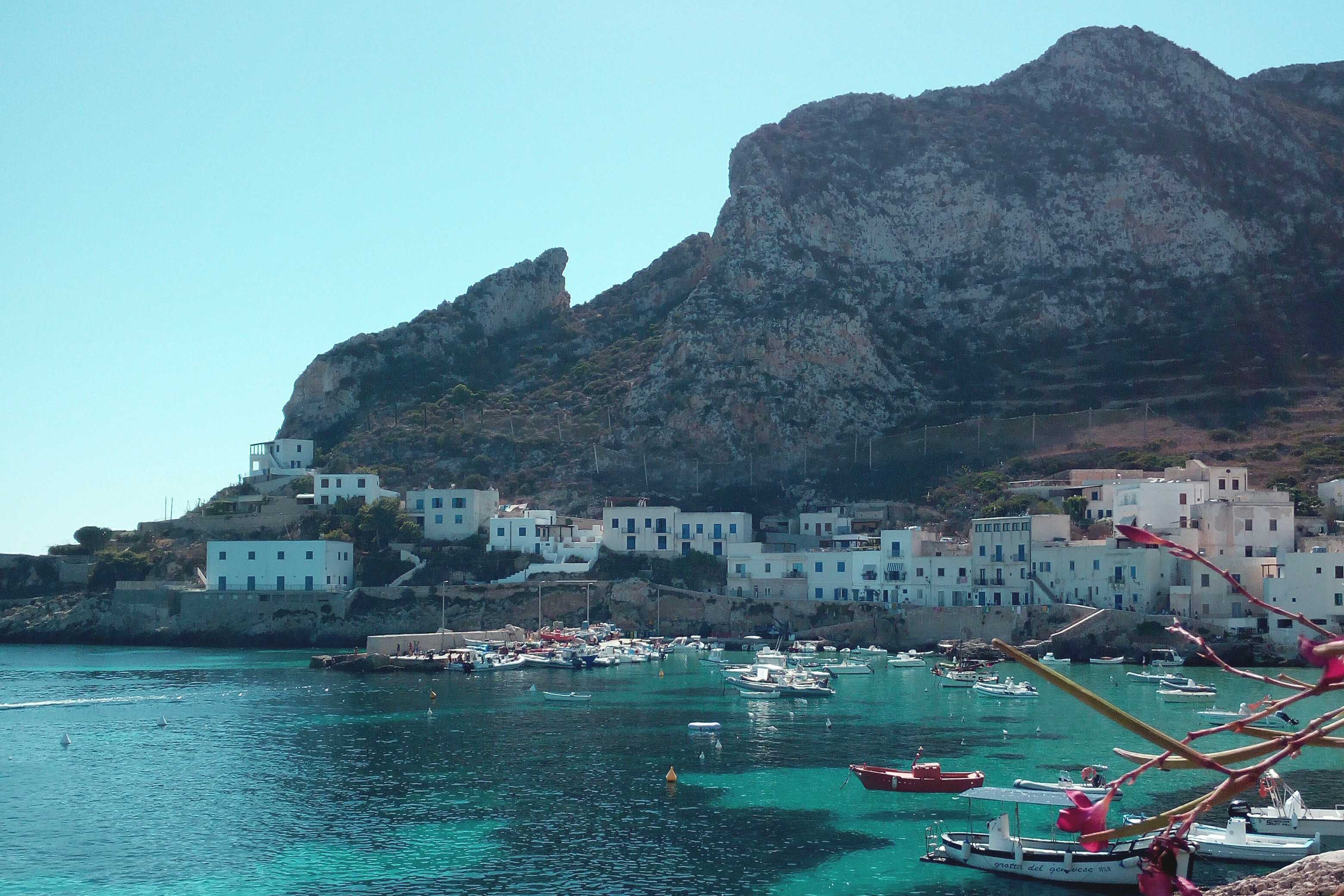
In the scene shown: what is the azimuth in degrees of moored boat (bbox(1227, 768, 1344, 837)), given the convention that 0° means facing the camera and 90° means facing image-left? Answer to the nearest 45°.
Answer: approximately 270°

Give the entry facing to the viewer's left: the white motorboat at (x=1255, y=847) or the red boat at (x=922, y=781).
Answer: the red boat

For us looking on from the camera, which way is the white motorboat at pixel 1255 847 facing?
facing to the right of the viewer

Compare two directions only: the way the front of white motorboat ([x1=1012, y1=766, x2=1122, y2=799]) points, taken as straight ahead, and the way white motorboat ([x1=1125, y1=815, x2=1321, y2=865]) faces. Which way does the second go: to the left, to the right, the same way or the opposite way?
the opposite way

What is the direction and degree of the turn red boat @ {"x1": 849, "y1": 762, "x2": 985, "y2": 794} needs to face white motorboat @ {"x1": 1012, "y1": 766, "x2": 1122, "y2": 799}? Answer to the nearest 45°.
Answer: approximately 135° to its left

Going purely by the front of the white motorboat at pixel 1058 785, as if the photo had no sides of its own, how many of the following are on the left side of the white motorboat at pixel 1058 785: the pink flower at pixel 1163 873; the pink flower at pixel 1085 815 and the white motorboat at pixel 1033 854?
3

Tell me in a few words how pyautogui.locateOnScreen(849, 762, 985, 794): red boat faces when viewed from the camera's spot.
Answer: facing to the left of the viewer

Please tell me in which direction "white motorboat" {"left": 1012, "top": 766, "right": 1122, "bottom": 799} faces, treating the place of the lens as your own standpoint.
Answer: facing to the left of the viewer

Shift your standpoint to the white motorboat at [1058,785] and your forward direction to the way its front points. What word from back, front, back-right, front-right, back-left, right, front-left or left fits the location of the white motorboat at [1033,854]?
left

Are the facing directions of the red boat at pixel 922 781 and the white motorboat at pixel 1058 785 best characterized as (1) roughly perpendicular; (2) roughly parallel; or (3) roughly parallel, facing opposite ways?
roughly parallel

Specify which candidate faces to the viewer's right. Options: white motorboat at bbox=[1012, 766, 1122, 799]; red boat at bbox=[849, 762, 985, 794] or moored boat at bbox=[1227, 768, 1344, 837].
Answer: the moored boat

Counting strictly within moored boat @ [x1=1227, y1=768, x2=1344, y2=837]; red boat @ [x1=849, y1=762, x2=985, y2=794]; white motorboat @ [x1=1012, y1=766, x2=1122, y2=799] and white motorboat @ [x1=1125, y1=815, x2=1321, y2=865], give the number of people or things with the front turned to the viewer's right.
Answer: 2

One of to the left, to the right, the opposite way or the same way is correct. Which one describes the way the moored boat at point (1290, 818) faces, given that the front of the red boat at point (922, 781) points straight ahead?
the opposite way

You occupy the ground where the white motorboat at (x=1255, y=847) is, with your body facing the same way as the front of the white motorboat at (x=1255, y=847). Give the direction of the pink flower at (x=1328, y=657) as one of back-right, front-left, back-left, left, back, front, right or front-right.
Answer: right
